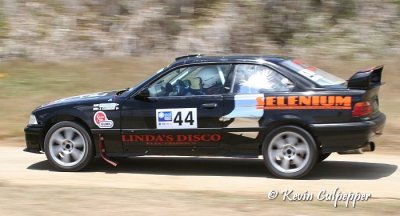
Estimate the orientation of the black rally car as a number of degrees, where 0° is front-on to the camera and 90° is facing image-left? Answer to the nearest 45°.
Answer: approximately 90°
